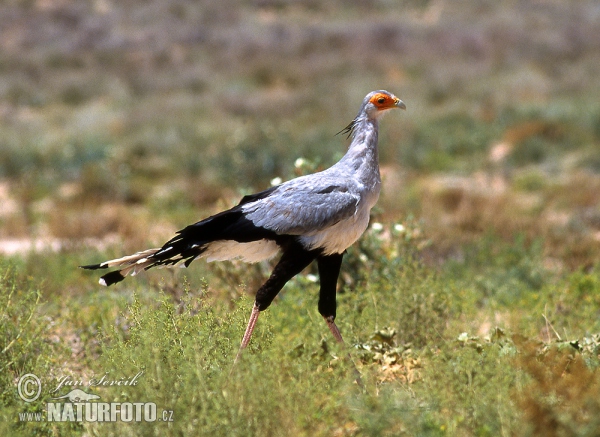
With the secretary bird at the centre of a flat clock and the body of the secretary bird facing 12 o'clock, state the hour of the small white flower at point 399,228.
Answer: The small white flower is roughly at 10 o'clock from the secretary bird.

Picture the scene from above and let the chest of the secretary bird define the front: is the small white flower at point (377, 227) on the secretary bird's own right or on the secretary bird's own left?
on the secretary bird's own left

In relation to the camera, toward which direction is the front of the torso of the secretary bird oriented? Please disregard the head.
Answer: to the viewer's right

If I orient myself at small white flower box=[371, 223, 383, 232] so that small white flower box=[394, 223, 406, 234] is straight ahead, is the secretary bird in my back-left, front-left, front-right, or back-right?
back-right
